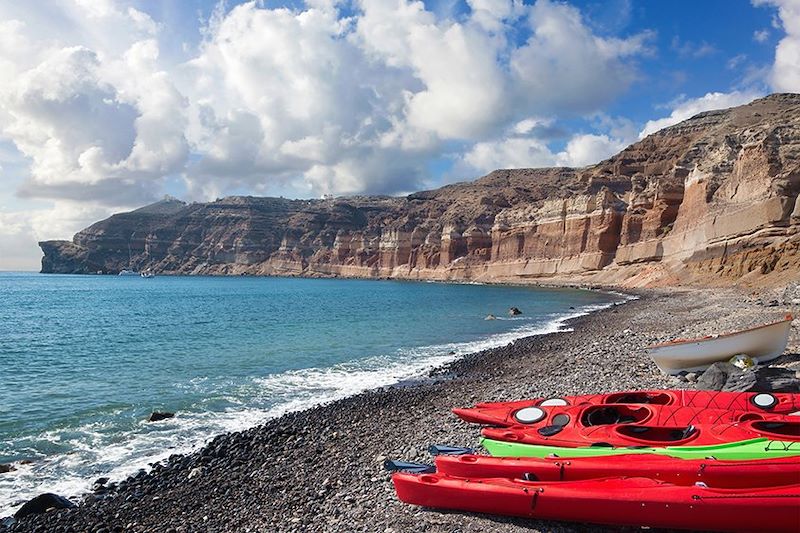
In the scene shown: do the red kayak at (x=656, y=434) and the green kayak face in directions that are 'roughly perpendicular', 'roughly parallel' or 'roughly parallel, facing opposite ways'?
roughly parallel

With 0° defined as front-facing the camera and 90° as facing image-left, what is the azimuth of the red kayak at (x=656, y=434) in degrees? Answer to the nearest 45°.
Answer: approximately 90°

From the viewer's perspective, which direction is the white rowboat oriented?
to the viewer's right

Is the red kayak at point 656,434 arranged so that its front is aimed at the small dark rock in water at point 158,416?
yes

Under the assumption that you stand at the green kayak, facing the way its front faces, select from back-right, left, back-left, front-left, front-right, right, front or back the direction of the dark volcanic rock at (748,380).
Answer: right

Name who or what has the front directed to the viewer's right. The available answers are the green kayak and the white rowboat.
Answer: the white rowboat

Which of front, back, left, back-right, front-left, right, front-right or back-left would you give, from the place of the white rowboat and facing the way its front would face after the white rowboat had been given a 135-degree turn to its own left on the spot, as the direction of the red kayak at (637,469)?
back-left

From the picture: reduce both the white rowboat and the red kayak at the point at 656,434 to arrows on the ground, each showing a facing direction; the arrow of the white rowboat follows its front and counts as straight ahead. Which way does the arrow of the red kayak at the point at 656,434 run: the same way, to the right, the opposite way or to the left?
the opposite way

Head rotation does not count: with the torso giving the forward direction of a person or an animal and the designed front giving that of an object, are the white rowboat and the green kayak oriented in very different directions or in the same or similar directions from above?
very different directions

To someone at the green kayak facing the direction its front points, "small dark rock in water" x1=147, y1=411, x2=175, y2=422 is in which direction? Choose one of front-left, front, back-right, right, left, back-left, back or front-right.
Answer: front

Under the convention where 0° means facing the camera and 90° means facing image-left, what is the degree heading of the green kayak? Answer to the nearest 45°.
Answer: approximately 90°

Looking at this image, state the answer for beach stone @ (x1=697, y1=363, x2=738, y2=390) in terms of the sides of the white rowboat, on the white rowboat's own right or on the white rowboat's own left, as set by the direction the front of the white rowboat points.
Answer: on the white rowboat's own right

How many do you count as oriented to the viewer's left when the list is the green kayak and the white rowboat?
1

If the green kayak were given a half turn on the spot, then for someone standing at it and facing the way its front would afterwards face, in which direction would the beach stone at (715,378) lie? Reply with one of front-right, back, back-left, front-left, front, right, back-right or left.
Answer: left

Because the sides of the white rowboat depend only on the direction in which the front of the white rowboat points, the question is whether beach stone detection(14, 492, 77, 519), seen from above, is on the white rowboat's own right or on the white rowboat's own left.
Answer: on the white rowboat's own right

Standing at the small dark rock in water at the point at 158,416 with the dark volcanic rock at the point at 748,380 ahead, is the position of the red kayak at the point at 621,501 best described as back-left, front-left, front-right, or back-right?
front-right

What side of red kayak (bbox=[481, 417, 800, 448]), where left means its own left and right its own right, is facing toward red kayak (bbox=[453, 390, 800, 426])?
right

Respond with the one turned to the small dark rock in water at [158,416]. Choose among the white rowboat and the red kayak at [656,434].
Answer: the red kayak
